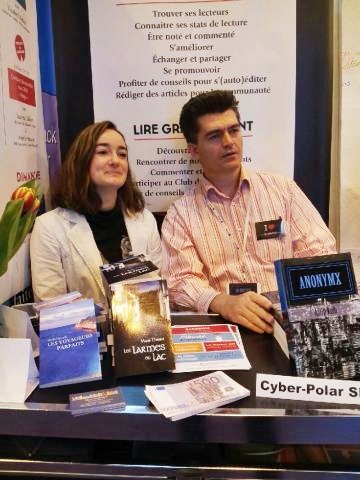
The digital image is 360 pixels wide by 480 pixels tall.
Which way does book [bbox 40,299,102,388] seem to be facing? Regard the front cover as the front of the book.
toward the camera

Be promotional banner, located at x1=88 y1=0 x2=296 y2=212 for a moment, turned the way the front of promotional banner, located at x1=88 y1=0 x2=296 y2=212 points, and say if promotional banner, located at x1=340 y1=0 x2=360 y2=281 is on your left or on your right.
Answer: on your left

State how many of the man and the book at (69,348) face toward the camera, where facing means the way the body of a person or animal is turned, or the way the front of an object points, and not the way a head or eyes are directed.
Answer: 2

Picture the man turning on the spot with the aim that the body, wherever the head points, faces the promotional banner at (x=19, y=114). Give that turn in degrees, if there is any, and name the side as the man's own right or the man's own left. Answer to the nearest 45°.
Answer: approximately 45° to the man's own right

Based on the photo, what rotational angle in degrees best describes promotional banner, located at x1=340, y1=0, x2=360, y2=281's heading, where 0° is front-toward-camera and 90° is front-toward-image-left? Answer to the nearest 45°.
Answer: approximately 0°

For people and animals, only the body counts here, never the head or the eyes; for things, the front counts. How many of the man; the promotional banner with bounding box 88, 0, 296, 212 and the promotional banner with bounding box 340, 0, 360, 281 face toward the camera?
3

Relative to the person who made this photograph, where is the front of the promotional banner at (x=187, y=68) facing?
facing the viewer

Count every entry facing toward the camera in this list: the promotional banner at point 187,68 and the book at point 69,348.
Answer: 2

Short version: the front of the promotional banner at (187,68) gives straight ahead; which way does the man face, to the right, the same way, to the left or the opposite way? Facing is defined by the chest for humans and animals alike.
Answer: the same way

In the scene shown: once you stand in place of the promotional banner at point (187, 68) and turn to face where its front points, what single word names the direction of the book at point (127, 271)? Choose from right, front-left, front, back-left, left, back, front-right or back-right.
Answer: front

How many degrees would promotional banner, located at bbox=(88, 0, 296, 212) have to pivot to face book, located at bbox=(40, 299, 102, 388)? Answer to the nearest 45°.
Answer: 0° — it already faces it

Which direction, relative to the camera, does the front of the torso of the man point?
toward the camera
